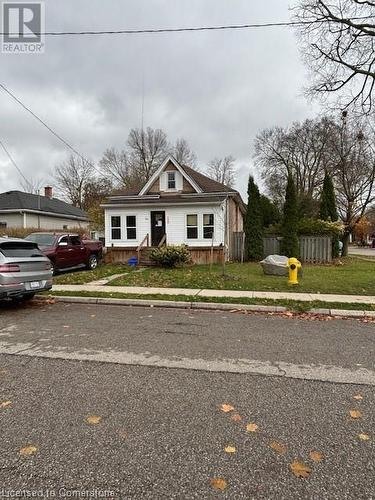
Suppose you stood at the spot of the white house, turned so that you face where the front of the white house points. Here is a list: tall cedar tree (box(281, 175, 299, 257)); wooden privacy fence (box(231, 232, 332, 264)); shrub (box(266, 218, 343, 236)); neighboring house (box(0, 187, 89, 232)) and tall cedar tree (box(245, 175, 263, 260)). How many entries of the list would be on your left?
4

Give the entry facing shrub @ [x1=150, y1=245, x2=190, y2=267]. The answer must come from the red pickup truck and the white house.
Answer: the white house

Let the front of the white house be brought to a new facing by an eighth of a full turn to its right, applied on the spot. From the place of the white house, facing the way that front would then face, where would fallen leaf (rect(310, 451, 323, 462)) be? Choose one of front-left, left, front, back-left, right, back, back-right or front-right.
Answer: front-left

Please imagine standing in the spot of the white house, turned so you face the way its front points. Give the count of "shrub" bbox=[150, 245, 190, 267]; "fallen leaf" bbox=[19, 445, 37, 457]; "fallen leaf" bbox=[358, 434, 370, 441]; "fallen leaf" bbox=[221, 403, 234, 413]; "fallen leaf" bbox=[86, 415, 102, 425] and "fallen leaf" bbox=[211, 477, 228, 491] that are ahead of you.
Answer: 6

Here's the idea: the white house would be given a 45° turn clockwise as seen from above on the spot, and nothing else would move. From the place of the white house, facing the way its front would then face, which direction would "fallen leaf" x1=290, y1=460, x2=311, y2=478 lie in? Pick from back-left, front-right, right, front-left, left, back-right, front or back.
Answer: front-left

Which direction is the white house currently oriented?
toward the camera

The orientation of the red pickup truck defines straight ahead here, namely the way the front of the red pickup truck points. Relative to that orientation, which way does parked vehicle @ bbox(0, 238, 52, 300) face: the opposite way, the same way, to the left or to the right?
to the right

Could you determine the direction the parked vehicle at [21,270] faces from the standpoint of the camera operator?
facing away from the viewer and to the left of the viewer

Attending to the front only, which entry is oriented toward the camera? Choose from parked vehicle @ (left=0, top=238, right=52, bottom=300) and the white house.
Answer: the white house

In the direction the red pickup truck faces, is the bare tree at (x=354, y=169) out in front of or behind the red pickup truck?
behind

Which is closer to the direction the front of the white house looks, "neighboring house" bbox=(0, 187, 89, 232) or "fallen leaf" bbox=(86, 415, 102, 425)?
the fallen leaf

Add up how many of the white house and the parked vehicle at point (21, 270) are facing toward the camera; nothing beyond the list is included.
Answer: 1

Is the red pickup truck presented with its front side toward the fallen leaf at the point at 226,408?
no

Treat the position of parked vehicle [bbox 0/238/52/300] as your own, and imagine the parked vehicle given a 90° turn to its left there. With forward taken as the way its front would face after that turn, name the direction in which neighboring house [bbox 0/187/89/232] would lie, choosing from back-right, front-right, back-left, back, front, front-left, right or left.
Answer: back-right

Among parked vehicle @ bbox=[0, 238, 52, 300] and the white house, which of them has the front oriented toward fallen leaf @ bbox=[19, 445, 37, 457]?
the white house

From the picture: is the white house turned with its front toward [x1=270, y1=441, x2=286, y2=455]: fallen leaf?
yes
